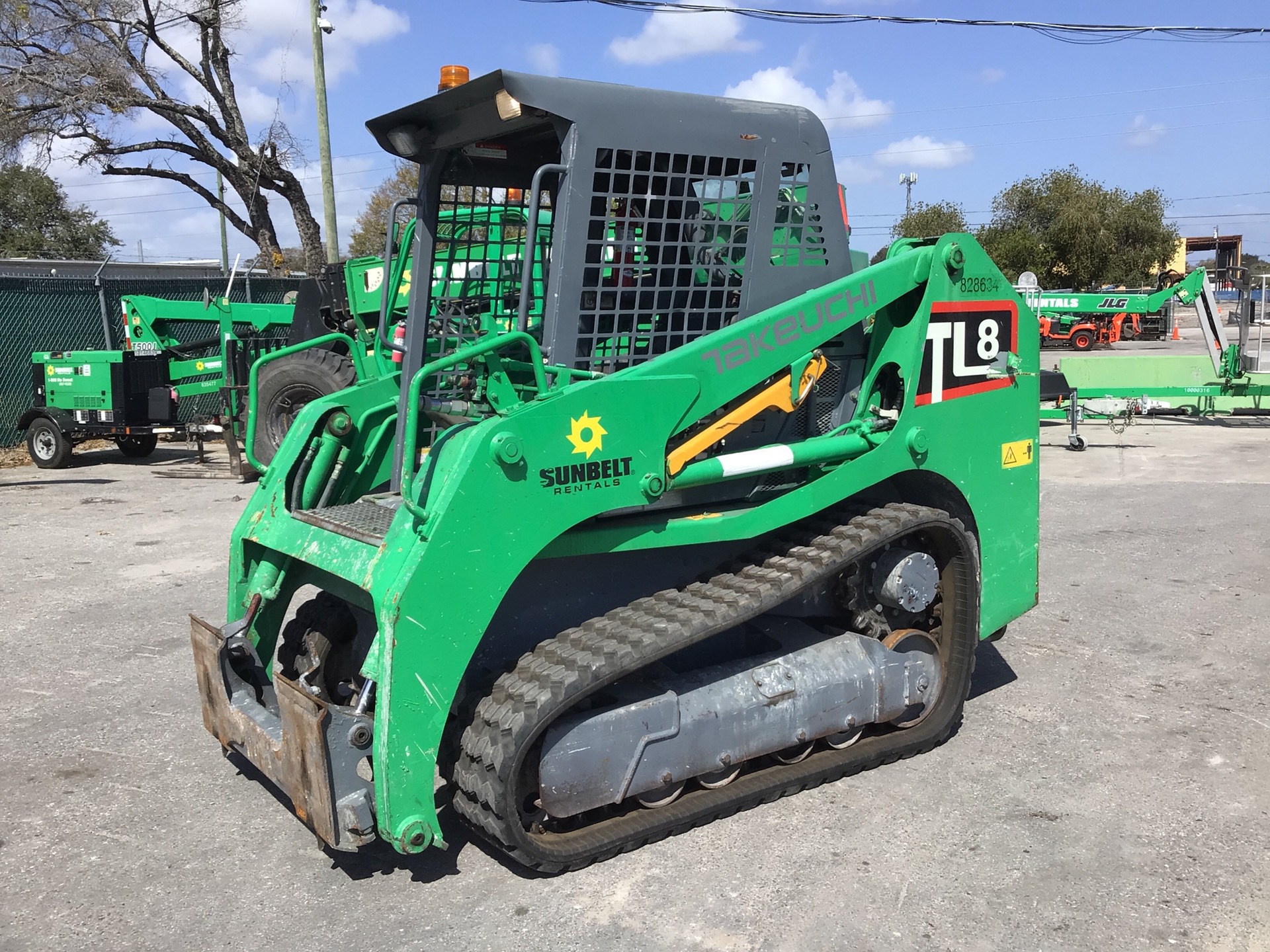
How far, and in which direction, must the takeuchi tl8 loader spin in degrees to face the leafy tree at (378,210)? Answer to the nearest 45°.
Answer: approximately 135° to its right

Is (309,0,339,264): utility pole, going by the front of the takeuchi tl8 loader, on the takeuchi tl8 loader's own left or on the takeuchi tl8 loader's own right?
on the takeuchi tl8 loader's own right

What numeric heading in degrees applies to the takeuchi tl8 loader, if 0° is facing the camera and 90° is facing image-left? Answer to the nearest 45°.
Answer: approximately 45°

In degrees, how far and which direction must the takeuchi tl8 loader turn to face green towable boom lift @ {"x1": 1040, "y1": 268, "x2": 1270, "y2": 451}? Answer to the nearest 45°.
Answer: approximately 180°

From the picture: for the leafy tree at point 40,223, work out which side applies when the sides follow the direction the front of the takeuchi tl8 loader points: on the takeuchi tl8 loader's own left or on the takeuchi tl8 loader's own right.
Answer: on the takeuchi tl8 loader's own right

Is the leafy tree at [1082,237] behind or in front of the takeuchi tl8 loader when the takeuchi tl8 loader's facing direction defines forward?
behind

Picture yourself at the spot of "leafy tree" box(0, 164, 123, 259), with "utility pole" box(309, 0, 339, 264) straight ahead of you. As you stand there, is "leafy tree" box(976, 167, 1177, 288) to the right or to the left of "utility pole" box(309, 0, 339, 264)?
left
